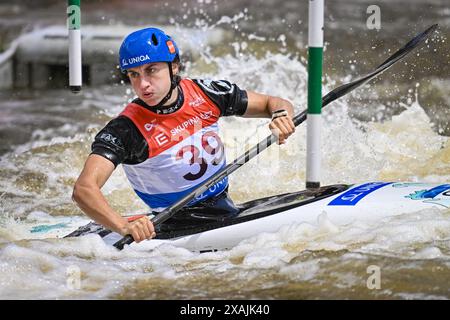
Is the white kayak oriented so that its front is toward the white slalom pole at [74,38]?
no
